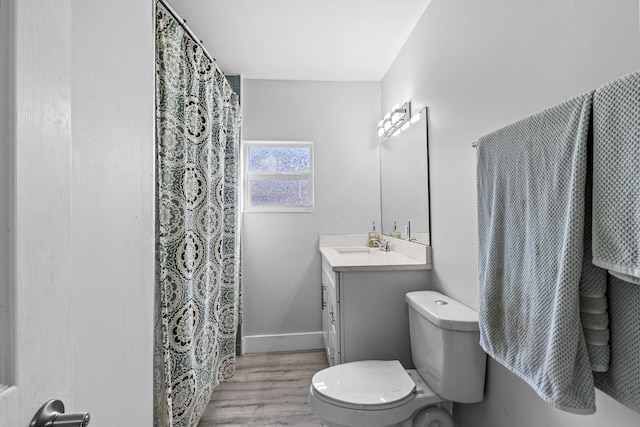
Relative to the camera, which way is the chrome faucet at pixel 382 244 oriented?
to the viewer's left

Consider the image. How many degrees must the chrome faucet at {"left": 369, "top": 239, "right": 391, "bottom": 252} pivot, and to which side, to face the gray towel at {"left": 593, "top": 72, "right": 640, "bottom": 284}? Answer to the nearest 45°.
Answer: approximately 90° to its left

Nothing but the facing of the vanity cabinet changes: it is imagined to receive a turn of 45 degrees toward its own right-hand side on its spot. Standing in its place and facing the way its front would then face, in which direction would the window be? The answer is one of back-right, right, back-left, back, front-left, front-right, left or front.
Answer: front

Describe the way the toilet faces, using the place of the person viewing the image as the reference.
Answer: facing to the left of the viewer

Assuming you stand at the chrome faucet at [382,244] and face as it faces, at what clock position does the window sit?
The window is roughly at 12 o'clock from the chrome faucet.

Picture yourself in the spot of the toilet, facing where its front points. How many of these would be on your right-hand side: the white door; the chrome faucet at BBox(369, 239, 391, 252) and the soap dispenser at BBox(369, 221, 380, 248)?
2

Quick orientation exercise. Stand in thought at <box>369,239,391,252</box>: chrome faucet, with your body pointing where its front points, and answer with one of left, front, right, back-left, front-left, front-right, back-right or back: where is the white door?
left

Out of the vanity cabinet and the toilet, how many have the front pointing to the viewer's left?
2

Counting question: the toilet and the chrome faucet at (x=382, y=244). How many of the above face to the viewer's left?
2

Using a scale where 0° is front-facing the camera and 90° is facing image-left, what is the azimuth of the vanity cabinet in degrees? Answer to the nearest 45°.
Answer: approximately 90°

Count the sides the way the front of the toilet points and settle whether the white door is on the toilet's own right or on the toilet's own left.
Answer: on the toilet's own left

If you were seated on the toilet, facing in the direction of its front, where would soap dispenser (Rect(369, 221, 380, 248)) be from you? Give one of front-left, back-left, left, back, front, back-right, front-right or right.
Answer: right

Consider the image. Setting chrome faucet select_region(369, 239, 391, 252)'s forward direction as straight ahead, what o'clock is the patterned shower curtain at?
The patterned shower curtain is roughly at 10 o'clock from the chrome faucet.
